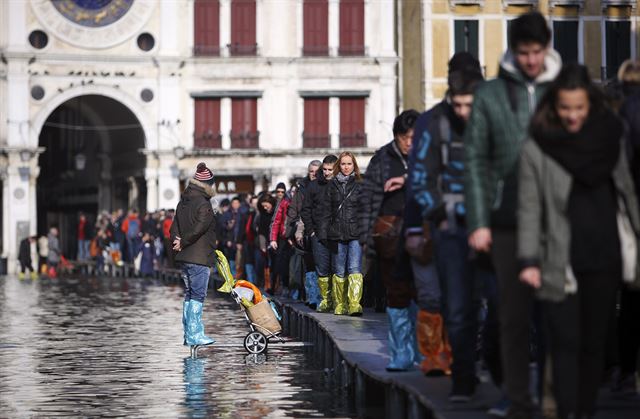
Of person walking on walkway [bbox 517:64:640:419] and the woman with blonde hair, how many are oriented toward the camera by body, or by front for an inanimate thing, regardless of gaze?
2

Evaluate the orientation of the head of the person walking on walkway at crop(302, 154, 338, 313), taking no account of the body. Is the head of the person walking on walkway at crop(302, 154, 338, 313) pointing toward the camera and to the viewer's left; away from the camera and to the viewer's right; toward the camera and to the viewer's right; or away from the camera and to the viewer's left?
toward the camera and to the viewer's left

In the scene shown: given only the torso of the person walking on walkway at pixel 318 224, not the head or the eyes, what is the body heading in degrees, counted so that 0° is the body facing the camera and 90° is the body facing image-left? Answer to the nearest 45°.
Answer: approximately 315°

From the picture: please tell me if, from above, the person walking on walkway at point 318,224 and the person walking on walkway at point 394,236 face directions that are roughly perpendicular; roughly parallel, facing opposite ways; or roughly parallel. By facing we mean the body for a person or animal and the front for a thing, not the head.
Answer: roughly parallel

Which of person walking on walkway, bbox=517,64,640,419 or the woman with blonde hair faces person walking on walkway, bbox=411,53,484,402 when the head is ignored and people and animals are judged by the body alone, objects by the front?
the woman with blonde hair

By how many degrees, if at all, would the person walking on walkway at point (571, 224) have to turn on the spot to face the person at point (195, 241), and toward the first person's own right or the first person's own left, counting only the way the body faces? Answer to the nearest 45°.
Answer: approximately 135° to the first person's own right

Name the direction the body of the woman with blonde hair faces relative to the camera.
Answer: toward the camera

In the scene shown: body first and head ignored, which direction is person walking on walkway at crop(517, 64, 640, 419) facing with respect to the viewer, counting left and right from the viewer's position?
facing the viewer

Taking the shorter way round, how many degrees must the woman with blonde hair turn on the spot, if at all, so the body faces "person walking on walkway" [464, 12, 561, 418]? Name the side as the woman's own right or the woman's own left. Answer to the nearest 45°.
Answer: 0° — they already face them

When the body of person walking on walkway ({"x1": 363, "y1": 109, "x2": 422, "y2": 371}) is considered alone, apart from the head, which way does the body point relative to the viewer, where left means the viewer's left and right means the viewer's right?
facing the viewer and to the right of the viewer

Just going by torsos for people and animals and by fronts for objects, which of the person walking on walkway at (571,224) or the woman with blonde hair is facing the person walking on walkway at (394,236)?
the woman with blonde hair
